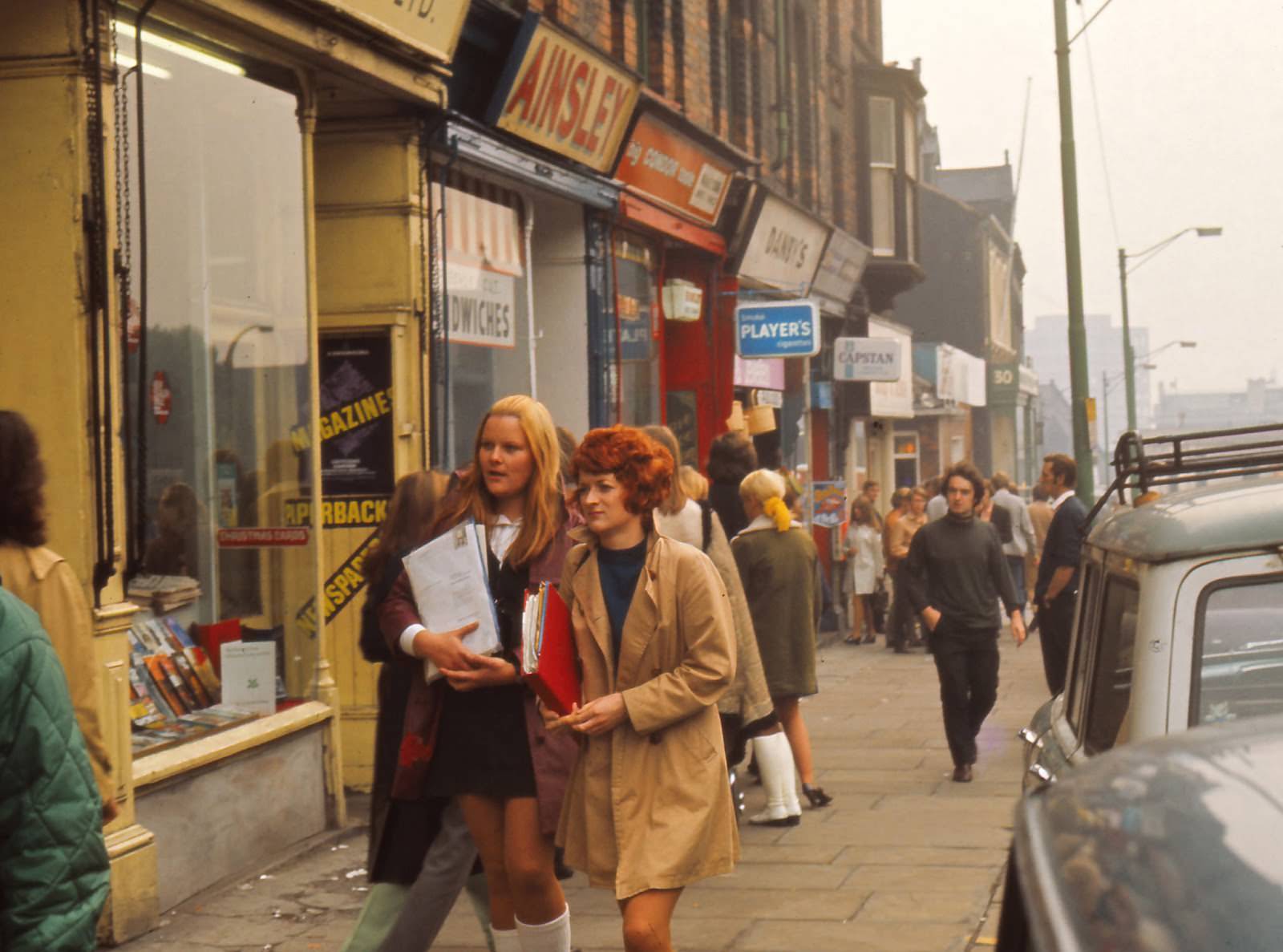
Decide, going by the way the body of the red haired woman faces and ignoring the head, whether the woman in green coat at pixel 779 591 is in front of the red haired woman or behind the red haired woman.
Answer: behind

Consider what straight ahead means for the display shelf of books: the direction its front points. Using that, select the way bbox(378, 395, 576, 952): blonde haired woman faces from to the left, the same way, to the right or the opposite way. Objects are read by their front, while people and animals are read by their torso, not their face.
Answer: to the right

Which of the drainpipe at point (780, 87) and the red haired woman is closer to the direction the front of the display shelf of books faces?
the red haired woman

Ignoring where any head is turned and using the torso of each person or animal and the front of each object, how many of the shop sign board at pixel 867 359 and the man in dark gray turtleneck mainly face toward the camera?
2
